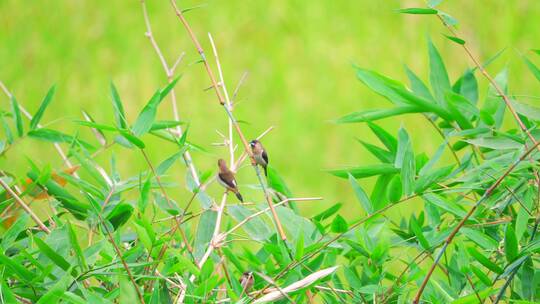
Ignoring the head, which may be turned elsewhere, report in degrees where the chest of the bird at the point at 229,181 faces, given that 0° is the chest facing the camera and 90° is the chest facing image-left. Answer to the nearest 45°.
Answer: approximately 90°
